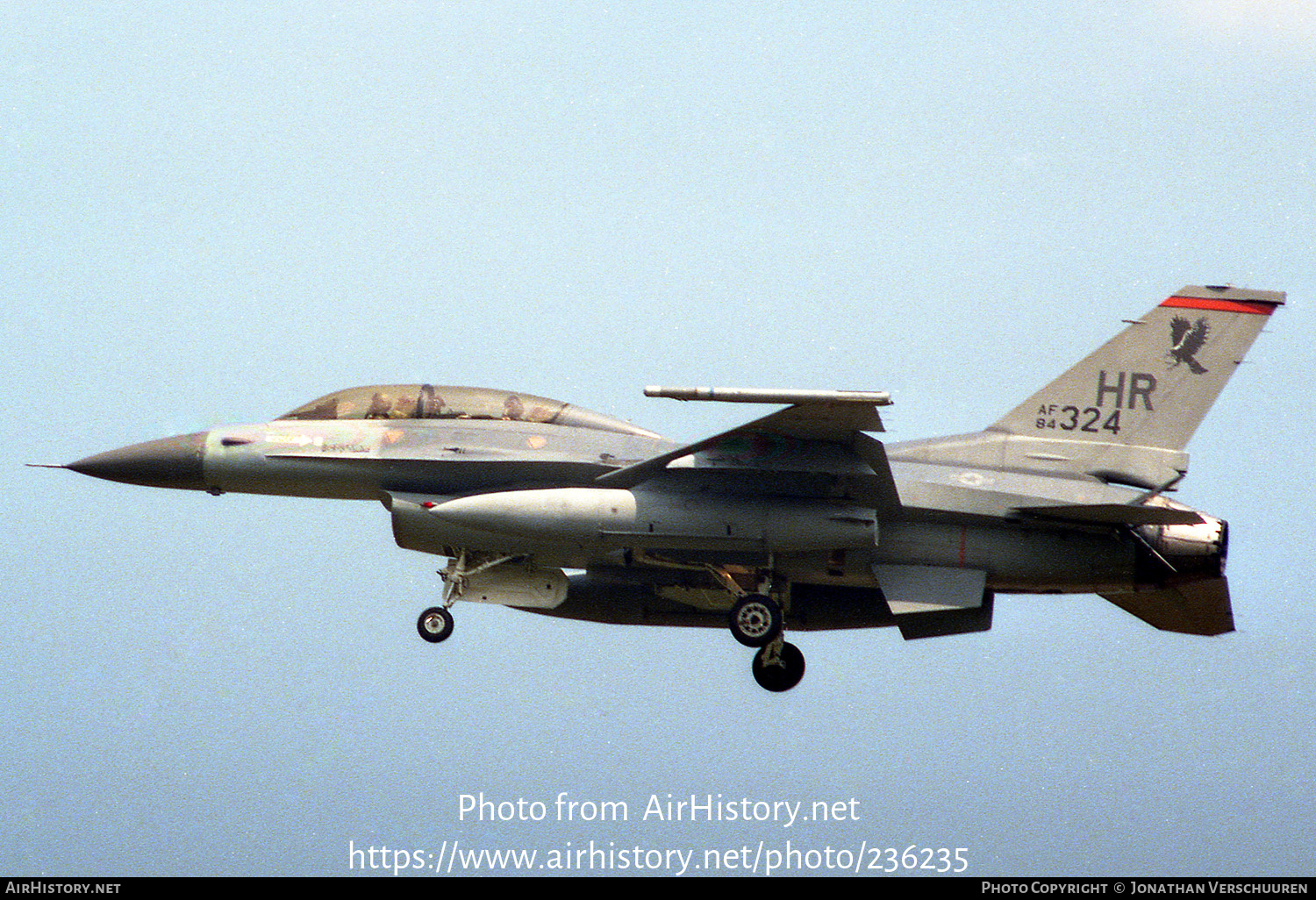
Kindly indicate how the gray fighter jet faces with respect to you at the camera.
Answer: facing to the left of the viewer
